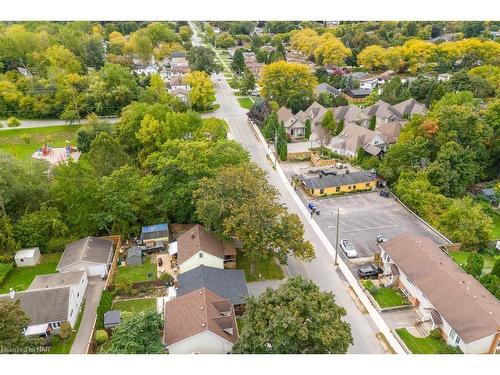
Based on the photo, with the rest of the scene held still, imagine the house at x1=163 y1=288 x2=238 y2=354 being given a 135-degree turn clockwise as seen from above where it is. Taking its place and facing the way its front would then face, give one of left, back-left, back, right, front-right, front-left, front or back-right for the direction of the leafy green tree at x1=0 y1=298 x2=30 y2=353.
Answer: front-right

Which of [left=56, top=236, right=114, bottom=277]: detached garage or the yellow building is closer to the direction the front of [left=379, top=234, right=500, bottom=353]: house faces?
the detached garage

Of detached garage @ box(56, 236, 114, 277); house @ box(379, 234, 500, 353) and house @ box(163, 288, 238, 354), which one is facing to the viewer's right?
house @ box(163, 288, 238, 354)

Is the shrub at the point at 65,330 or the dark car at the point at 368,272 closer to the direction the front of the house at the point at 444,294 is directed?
the shrub

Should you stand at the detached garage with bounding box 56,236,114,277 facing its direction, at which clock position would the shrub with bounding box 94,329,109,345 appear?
The shrub is roughly at 12 o'clock from the detached garage.

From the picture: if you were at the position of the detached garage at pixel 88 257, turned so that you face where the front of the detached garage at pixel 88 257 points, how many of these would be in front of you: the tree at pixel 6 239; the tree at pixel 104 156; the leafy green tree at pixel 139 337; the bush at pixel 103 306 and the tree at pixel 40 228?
2

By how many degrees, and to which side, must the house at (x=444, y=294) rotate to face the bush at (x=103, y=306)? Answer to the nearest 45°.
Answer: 0° — it already faces it

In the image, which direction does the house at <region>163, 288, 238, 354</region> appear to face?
to the viewer's right

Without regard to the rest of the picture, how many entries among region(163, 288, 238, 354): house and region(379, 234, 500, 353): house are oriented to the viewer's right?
1

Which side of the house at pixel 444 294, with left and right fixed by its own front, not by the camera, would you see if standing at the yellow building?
right

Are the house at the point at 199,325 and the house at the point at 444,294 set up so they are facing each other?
yes
